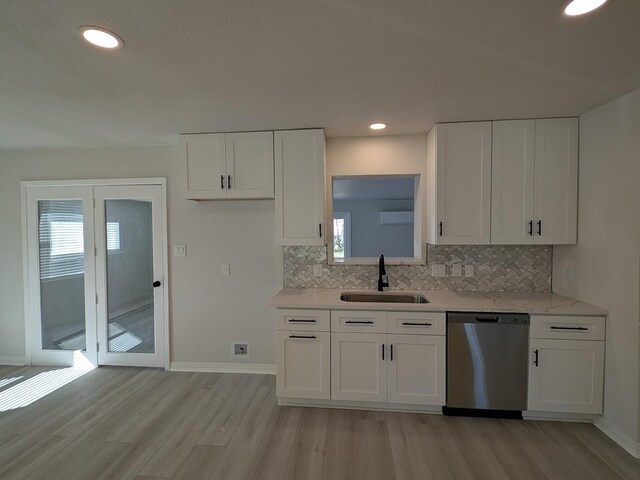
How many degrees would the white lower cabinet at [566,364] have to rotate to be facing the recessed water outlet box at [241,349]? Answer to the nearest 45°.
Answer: approximately 90° to its right

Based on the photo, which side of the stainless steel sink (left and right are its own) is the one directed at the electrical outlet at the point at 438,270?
left

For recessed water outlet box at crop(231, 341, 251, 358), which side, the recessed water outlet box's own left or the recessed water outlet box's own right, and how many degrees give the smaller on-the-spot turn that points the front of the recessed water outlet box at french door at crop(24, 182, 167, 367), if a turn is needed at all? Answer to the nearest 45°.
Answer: approximately 90° to the recessed water outlet box's own right

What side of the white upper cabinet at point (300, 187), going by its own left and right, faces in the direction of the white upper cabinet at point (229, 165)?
right

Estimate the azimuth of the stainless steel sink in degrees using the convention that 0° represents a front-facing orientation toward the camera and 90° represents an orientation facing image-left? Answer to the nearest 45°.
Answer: approximately 0°

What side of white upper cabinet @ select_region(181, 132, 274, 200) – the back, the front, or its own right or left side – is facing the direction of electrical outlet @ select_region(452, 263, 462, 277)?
left

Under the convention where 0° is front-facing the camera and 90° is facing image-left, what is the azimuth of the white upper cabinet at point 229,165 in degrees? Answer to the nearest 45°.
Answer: approximately 0°
